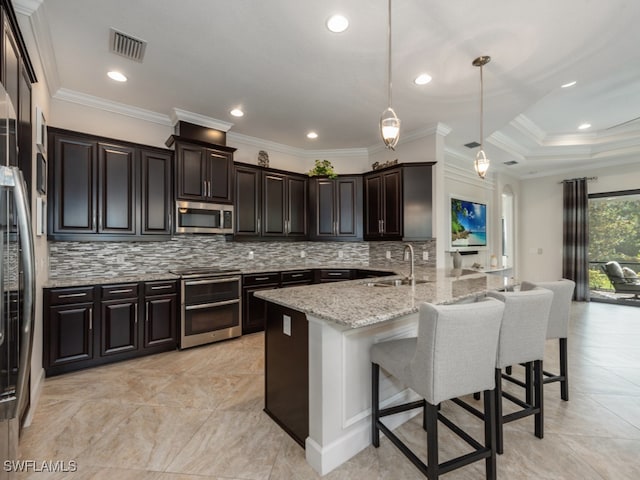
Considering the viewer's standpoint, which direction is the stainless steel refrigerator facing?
facing to the right of the viewer

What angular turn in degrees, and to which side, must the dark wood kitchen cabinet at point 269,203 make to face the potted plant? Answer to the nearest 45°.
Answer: approximately 45° to its left

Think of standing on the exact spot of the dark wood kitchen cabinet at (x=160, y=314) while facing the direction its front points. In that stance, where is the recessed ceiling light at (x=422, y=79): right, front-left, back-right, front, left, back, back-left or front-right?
front-left

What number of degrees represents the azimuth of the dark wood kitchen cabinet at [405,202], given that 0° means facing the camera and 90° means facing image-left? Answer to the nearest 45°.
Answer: approximately 45°

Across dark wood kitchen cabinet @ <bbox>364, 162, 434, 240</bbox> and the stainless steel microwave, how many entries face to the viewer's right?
0

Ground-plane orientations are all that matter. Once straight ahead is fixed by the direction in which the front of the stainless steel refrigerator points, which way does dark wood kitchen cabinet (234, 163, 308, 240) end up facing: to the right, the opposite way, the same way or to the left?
to the right

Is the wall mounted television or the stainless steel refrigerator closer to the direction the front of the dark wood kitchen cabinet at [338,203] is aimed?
the stainless steel refrigerator

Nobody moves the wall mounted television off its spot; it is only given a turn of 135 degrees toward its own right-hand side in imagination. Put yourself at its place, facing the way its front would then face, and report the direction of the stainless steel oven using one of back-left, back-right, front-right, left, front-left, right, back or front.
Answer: front-left

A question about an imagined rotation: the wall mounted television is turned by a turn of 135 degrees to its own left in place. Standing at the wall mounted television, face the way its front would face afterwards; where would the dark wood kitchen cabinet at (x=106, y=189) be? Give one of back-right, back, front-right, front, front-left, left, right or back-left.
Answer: back-left

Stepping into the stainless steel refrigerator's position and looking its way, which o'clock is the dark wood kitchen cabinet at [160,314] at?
The dark wood kitchen cabinet is roughly at 10 o'clock from the stainless steel refrigerator.
